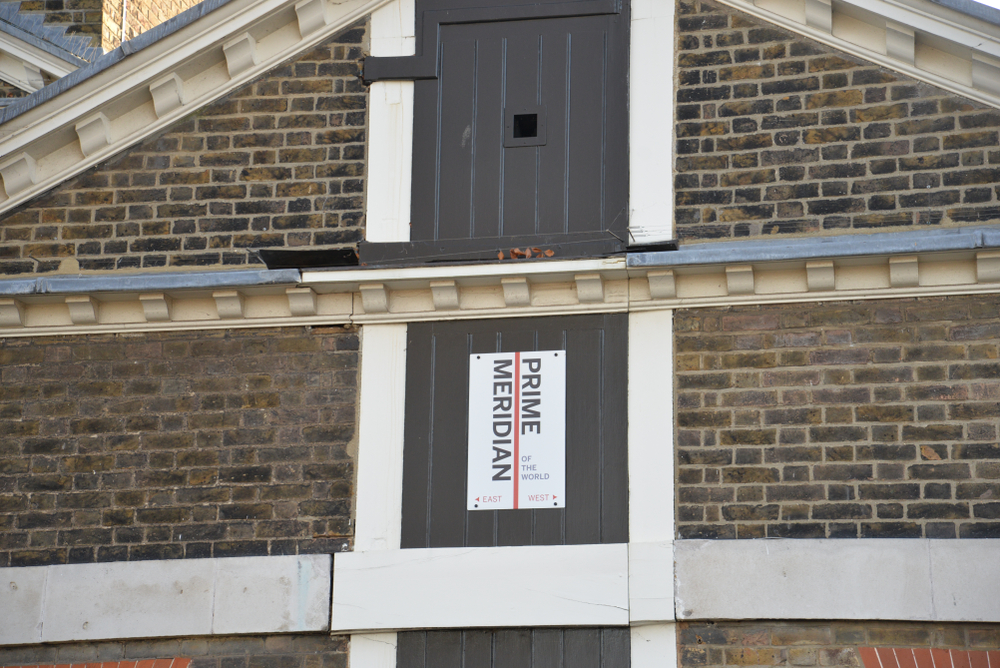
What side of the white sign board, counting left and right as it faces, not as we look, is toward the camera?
front
